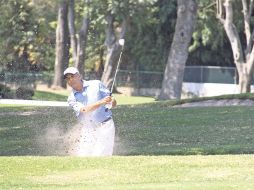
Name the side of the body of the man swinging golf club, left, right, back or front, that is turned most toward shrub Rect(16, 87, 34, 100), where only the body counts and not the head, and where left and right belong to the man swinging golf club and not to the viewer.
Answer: back

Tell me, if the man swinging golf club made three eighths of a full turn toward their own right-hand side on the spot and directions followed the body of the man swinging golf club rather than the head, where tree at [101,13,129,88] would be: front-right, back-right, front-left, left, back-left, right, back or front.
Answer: front-right

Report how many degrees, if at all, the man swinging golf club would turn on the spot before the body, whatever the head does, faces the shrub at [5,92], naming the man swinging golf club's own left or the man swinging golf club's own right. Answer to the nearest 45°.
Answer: approximately 180°
